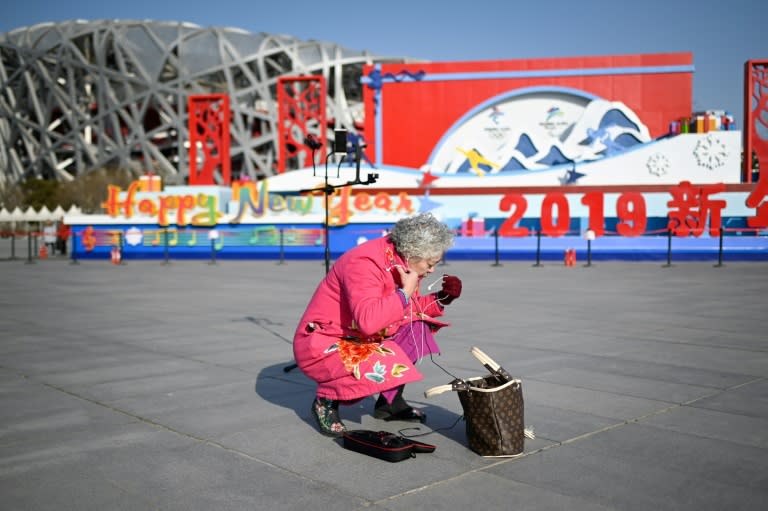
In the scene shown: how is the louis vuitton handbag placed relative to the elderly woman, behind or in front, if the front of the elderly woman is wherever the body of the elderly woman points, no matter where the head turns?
in front

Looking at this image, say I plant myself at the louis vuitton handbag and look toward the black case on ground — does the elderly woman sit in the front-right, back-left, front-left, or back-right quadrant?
front-right

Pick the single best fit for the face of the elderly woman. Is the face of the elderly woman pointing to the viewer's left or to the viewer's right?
to the viewer's right

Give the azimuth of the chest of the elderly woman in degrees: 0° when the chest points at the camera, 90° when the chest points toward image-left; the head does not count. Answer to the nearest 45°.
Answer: approximately 270°

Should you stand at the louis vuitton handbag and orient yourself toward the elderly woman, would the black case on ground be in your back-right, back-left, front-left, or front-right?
front-left
